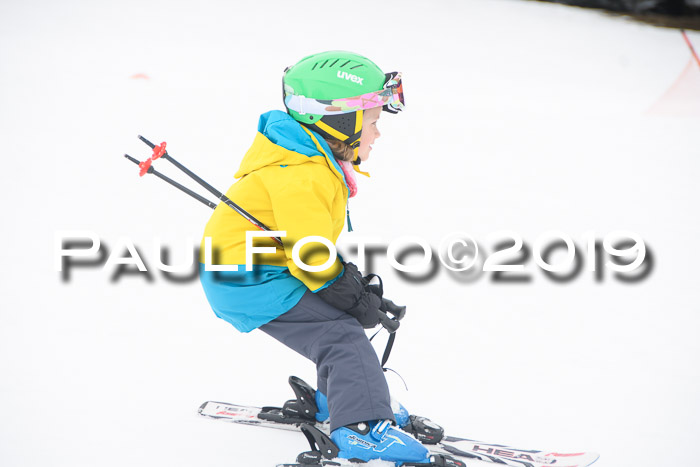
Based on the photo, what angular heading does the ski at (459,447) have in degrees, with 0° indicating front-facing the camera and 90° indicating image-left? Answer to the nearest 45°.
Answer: approximately 270°

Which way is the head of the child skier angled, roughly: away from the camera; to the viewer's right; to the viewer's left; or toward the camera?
to the viewer's right

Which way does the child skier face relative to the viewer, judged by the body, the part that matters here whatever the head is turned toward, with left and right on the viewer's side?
facing to the right of the viewer
